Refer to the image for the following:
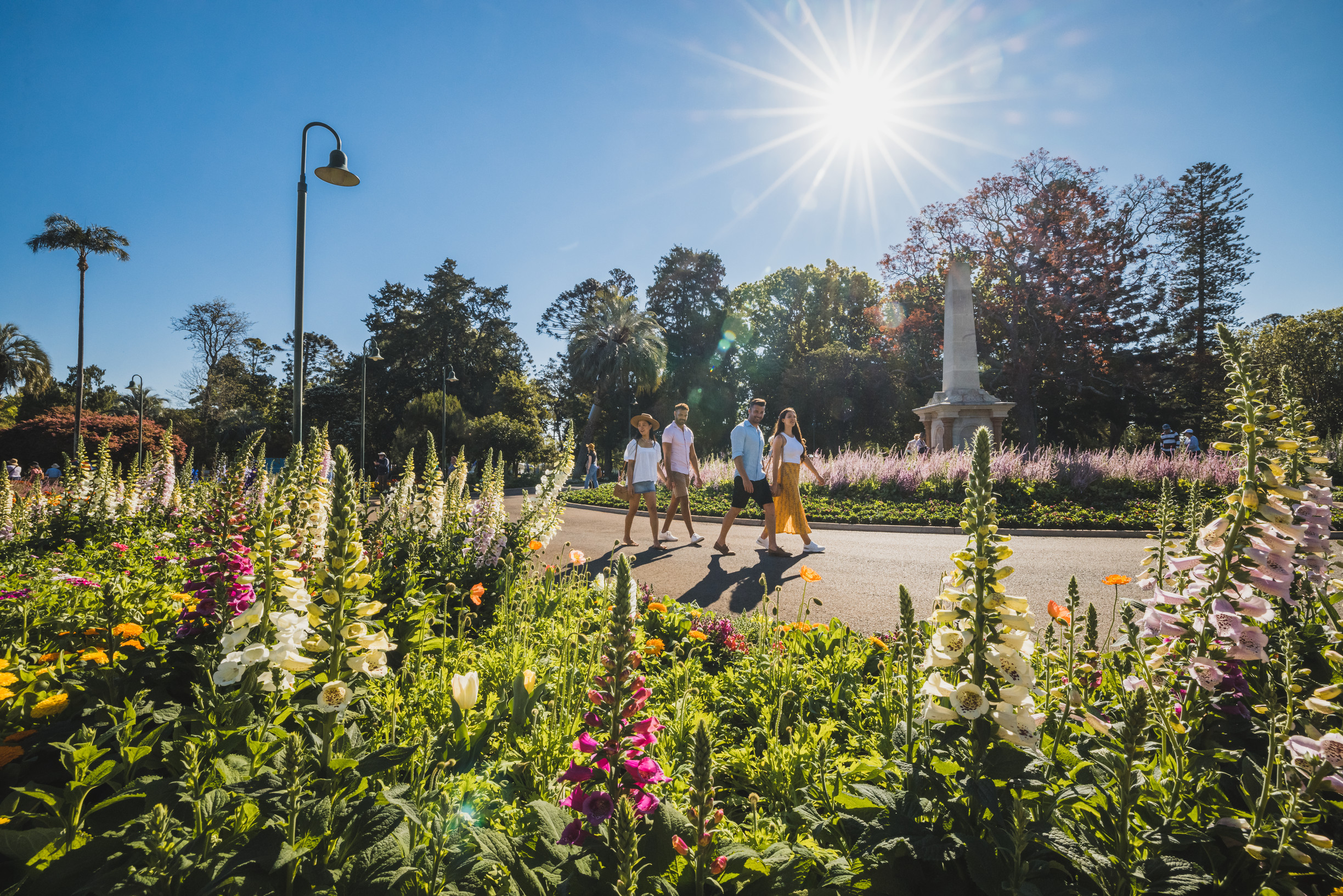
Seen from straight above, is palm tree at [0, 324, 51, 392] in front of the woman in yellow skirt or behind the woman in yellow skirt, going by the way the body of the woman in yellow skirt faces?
behind

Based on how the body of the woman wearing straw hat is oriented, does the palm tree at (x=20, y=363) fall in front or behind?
behind
